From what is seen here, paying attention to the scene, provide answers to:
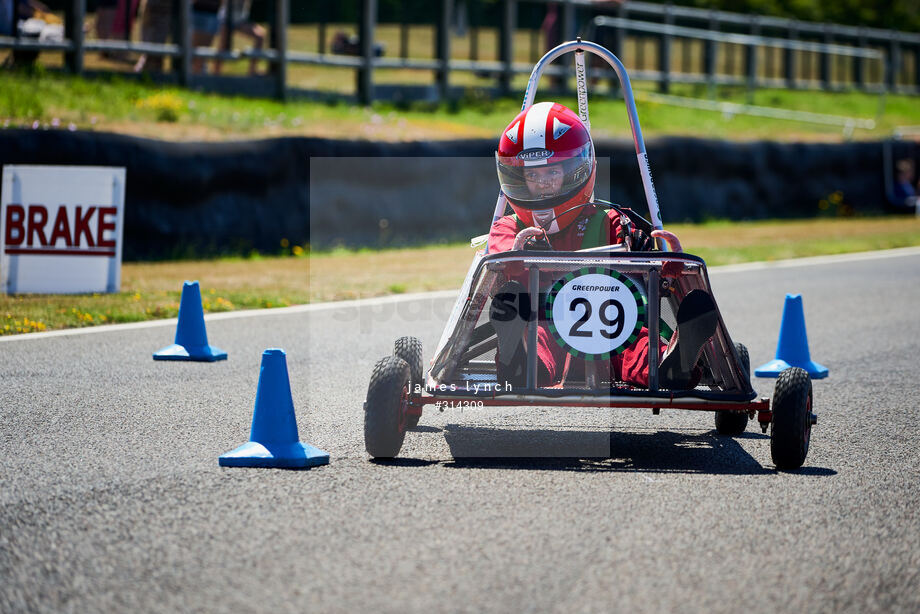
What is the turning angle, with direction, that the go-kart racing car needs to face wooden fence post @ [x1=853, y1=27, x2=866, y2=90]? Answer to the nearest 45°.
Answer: approximately 180°

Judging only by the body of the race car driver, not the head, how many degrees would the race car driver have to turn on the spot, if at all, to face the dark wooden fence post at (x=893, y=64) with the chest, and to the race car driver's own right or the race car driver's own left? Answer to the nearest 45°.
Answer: approximately 180°

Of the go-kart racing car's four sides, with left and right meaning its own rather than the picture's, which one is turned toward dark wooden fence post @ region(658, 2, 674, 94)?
back

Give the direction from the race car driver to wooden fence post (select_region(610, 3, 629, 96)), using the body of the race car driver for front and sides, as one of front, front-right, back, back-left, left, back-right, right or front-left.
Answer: back

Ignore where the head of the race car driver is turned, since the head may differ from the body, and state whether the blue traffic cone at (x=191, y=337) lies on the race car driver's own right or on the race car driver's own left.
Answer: on the race car driver's own right

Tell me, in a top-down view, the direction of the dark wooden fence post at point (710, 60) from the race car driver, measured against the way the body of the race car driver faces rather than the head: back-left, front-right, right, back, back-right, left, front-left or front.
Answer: back

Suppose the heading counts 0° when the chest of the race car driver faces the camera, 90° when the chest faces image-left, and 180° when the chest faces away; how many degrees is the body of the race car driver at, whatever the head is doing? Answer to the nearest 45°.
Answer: approximately 0°

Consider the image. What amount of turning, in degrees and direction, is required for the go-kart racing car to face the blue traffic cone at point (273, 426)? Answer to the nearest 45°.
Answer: approximately 90° to its right

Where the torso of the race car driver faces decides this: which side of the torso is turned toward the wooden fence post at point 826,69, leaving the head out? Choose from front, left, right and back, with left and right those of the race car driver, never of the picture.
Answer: back

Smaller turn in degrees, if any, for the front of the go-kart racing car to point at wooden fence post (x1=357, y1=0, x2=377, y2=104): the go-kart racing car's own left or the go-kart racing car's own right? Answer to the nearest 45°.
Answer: approximately 180°
